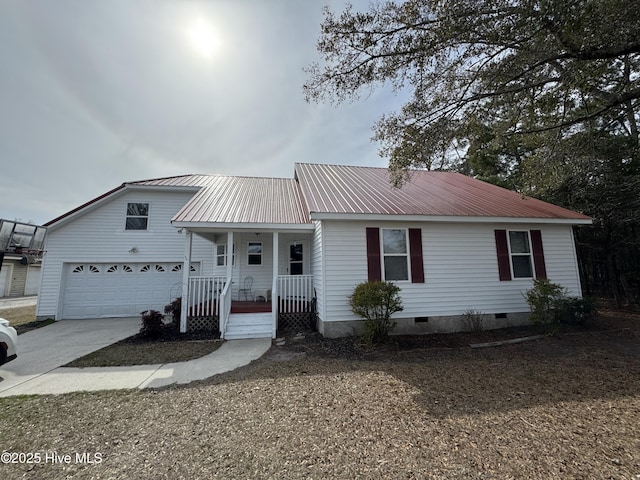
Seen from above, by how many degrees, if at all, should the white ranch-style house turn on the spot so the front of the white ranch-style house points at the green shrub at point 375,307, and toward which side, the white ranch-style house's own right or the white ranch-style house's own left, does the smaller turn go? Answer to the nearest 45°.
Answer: approximately 45° to the white ranch-style house's own left

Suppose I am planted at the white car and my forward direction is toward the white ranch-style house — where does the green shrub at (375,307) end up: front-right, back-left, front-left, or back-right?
front-right

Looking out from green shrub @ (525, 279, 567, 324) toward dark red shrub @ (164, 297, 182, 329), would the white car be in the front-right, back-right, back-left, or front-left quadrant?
front-left

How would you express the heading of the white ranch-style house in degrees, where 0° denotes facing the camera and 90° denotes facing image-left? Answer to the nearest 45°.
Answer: approximately 0°

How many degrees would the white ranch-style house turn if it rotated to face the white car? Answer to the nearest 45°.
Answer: approximately 45° to its right
